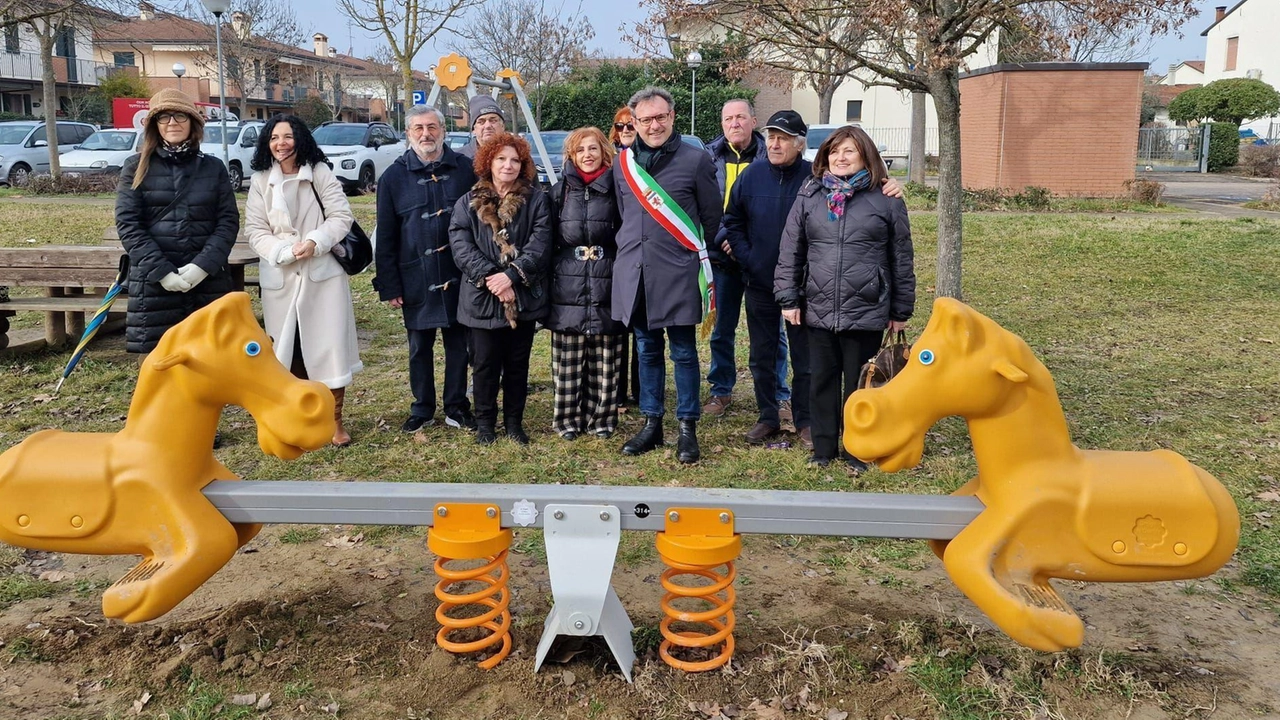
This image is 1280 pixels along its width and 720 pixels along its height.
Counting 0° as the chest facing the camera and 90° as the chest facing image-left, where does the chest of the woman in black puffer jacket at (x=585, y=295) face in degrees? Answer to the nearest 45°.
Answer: approximately 0°

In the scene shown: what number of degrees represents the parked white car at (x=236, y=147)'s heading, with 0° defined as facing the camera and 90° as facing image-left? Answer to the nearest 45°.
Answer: approximately 45°

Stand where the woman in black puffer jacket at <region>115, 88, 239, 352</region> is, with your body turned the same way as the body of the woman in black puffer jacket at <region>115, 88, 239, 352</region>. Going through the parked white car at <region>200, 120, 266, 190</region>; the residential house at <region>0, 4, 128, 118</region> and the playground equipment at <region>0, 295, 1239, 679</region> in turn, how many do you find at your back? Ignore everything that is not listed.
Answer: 2

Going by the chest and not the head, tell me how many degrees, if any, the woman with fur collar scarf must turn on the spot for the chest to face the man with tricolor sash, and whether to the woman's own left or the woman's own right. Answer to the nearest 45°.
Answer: approximately 90° to the woman's own left

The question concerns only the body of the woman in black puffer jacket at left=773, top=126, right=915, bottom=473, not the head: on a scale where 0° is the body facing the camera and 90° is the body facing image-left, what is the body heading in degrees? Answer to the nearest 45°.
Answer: approximately 0°

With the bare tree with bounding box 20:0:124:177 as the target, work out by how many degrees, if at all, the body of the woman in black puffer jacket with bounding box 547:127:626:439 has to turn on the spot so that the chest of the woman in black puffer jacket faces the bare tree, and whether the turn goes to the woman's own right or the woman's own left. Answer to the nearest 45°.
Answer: approximately 135° to the woman's own right
